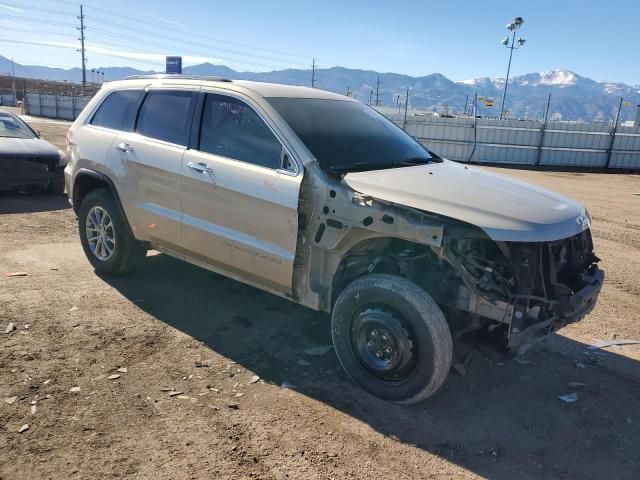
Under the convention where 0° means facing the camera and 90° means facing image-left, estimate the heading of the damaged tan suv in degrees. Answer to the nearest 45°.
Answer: approximately 315°

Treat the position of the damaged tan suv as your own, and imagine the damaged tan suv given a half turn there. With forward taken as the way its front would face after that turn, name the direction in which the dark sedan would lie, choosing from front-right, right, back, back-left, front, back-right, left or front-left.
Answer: front

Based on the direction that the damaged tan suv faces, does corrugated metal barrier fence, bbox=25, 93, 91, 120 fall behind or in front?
behind

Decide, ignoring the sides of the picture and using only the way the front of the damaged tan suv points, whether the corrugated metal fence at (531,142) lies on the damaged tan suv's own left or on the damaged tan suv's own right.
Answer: on the damaged tan suv's own left
